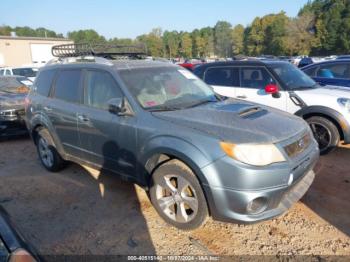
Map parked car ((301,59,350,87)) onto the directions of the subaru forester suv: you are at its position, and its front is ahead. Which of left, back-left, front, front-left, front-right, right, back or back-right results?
left

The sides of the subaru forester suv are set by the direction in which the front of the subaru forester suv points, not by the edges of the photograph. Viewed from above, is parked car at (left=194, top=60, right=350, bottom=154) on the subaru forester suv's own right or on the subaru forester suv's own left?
on the subaru forester suv's own left

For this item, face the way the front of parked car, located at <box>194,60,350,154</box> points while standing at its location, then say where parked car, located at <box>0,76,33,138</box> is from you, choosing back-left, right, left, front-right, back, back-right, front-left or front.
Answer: back-right

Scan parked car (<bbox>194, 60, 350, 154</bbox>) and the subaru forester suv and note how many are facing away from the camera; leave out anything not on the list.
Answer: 0

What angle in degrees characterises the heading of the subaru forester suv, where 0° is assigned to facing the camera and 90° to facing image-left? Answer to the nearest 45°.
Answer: approximately 315°

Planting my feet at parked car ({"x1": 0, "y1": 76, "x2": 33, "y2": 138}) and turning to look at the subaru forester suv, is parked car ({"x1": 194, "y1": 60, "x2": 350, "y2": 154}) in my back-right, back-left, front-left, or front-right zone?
front-left

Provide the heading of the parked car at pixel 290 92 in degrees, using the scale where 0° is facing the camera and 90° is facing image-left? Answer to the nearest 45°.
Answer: approximately 315°

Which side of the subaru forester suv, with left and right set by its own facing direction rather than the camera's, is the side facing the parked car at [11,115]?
back

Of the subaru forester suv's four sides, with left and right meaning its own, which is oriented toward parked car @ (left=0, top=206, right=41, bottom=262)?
right

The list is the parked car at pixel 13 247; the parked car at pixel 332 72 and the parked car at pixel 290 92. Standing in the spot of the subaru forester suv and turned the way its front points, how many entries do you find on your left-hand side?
2

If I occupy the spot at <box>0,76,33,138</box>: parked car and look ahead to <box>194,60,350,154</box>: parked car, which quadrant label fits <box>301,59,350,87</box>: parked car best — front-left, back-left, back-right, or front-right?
front-left

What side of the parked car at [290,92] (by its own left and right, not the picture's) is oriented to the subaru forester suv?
right
